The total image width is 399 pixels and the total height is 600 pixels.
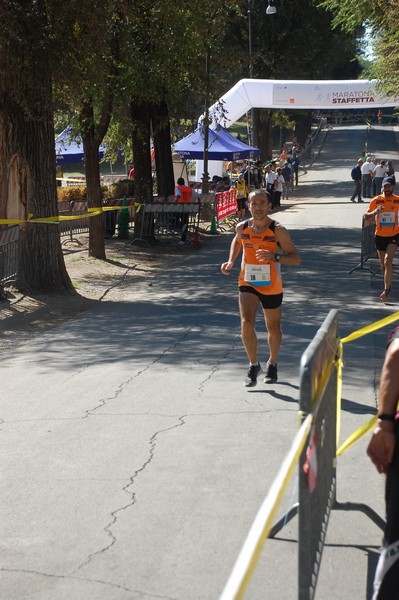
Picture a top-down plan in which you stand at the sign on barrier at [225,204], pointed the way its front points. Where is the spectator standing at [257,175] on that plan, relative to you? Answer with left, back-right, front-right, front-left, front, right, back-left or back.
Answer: back-left

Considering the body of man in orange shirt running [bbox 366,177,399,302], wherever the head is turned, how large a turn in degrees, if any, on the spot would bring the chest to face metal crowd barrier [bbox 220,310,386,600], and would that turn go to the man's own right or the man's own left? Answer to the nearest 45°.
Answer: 0° — they already face it

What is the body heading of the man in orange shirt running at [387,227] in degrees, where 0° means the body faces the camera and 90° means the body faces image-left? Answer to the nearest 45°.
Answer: approximately 0°

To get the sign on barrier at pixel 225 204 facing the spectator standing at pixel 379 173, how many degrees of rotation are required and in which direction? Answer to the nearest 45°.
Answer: approximately 90° to its left

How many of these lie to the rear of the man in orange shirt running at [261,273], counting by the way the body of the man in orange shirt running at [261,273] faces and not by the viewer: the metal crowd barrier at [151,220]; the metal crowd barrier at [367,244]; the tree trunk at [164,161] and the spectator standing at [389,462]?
3

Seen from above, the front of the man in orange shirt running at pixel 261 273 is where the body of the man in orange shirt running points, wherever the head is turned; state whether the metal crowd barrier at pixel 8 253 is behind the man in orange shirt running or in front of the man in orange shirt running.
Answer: behind

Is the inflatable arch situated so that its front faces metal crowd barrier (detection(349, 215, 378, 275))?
yes

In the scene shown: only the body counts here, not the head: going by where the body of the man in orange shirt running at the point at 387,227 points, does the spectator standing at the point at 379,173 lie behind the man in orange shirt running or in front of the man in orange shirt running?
behind
